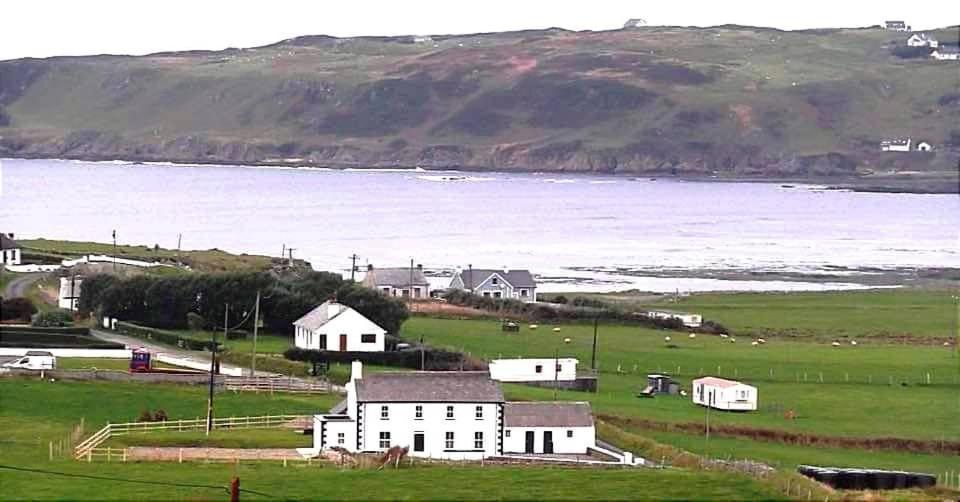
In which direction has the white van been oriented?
to the viewer's left

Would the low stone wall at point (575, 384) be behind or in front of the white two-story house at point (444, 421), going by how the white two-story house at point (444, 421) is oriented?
behind

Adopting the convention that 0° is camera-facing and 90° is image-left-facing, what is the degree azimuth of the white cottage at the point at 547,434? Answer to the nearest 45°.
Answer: approximately 0°

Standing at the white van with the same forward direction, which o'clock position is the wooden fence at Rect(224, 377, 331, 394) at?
The wooden fence is roughly at 7 o'clock from the white van.

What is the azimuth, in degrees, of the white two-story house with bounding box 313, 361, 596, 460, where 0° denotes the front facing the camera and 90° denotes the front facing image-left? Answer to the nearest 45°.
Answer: approximately 0°

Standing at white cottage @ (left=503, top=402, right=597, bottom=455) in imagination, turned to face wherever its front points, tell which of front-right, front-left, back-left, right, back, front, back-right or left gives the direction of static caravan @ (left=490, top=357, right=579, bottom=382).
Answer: back

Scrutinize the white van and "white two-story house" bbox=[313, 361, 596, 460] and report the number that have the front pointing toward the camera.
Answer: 1

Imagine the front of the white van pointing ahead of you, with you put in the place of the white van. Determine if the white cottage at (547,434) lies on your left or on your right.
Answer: on your left
